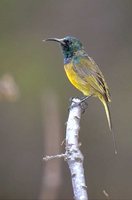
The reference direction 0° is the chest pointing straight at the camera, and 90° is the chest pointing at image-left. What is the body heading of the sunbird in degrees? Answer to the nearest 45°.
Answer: approximately 90°
